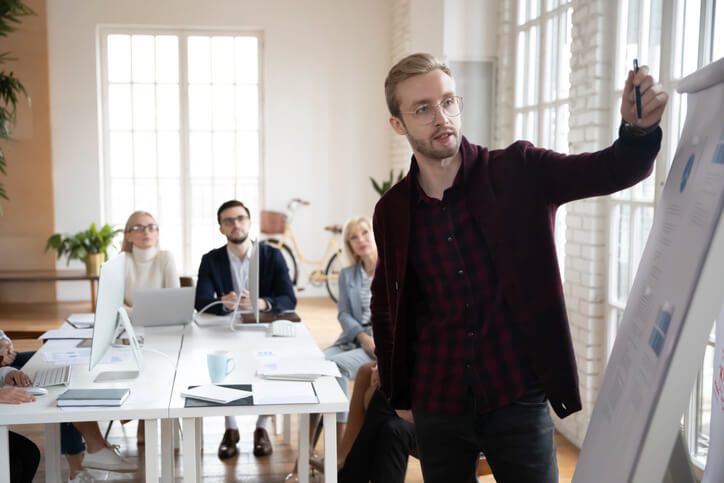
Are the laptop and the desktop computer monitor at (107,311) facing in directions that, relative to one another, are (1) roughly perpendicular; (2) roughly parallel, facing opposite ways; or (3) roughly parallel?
roughly perpendicular

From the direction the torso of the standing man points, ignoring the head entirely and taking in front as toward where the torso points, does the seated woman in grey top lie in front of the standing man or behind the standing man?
behind

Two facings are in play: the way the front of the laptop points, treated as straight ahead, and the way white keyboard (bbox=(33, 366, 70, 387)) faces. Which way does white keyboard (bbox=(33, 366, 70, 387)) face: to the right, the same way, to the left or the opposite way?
to the left

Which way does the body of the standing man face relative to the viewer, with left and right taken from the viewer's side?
facing the viewer

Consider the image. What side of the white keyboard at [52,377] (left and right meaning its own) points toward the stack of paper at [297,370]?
back

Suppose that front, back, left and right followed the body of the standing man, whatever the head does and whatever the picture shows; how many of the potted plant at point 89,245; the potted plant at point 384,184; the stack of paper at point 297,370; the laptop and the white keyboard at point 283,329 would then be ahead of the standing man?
0

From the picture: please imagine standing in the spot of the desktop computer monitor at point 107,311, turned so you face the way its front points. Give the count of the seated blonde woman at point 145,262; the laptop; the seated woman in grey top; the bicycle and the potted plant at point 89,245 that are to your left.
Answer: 0

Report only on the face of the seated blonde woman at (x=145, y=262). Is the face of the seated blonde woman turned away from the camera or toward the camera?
toward the camera

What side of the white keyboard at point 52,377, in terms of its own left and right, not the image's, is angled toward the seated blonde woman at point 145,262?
right

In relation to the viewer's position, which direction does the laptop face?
facing away from the viewer

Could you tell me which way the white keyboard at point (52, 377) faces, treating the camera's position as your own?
facing to the left of the viewer

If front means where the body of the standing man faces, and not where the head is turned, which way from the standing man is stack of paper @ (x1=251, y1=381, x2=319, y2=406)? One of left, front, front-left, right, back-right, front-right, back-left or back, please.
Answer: back-right

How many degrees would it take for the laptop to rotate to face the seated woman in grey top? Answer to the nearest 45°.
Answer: approximately 90° to its right

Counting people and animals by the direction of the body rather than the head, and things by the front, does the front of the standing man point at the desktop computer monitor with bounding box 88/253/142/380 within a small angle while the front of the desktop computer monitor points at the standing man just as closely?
no

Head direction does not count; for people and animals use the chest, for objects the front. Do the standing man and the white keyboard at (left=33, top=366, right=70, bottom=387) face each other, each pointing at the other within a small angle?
no

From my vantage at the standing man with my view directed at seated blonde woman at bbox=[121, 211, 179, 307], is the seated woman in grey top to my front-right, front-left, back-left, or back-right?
front-right

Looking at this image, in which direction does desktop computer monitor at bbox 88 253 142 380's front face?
to the viewer's left

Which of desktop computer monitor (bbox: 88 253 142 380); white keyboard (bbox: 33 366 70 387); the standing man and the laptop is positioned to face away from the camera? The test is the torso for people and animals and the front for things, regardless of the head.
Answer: the laptop

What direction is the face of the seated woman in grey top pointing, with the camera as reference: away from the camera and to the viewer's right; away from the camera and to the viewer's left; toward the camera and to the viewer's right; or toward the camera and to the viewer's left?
toward the camera and to the viewer's right
